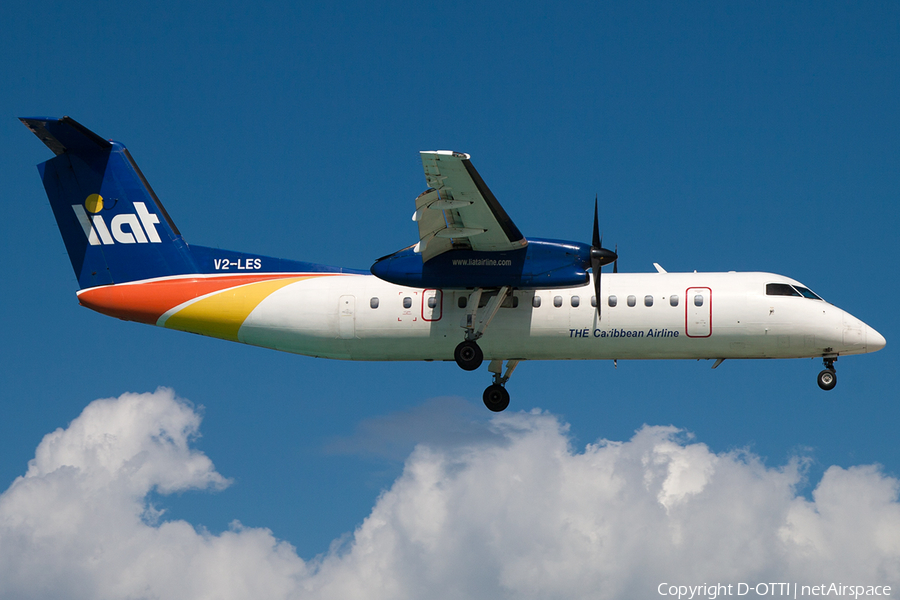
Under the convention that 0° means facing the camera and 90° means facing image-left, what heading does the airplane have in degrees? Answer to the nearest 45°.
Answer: approximately 270°
